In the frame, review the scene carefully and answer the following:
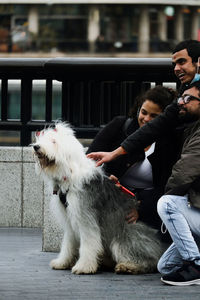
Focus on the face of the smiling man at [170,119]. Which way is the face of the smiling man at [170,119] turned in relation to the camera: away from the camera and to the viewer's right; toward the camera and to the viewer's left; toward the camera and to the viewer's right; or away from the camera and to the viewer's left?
toward the camera and to the viewer's left

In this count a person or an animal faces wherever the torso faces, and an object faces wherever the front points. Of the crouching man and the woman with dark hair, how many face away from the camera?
0

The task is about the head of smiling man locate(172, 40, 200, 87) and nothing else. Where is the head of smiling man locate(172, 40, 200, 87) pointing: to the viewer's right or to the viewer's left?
to the viewer's left

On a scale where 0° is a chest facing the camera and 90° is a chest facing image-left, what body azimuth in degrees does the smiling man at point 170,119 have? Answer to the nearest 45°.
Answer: approximately 45°

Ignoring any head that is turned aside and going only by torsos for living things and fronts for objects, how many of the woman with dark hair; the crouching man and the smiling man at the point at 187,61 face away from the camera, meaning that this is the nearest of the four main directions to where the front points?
0

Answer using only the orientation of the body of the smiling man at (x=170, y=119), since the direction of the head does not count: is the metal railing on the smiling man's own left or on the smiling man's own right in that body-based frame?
on the smiling man's own right

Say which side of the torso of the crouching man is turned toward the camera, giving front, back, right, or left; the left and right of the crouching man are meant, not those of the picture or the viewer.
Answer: left

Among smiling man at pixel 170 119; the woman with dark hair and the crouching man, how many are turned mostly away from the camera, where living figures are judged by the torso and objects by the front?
0

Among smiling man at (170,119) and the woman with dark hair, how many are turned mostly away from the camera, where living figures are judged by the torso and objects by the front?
0

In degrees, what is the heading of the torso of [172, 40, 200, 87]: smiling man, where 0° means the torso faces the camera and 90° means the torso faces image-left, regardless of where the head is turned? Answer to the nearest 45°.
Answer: approximately 45°

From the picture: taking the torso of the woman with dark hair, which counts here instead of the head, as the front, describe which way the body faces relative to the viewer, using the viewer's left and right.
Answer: facing the viewer and to the left of the viewer
